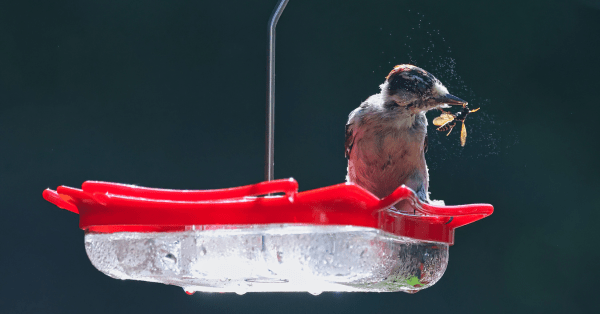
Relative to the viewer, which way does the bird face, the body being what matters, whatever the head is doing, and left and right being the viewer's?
facing the viewer and to the right of the viewer
